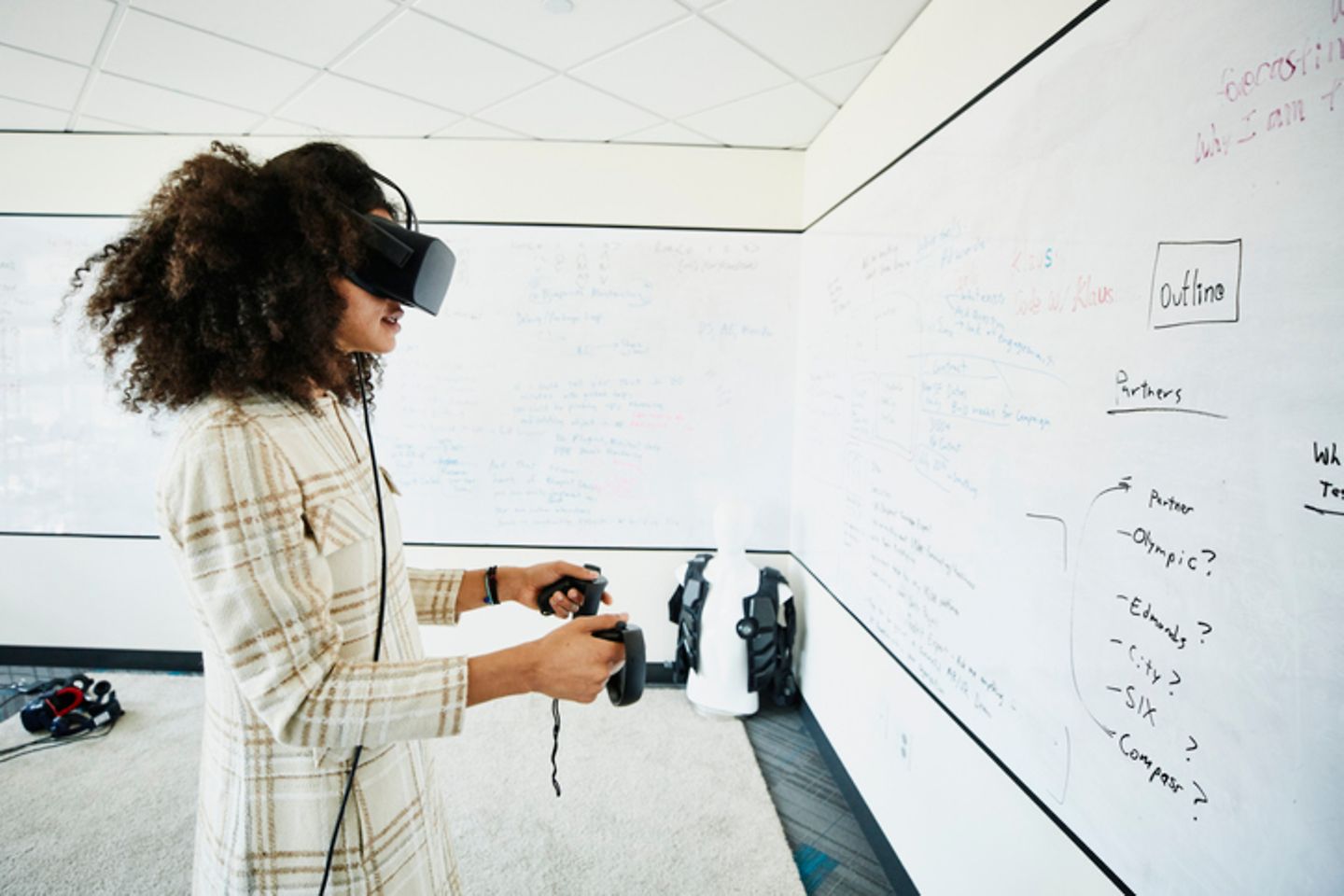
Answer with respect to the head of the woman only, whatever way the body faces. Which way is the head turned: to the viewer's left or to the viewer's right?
to the viewer's right

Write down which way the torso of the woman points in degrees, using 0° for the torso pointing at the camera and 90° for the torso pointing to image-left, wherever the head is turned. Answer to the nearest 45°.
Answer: approximately 270°
